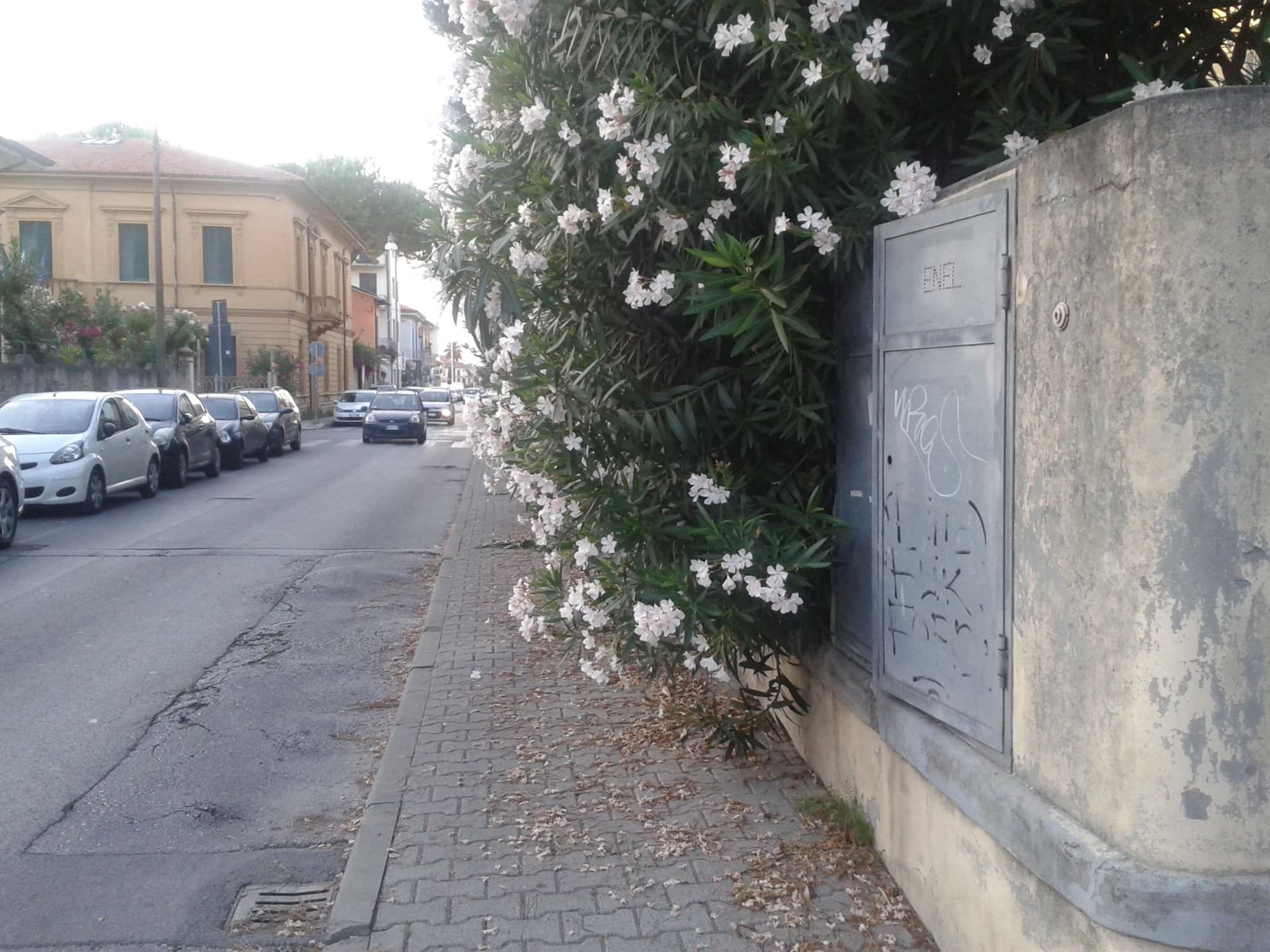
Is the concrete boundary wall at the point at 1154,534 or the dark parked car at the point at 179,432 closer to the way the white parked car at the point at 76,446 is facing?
the concrete boundary wall

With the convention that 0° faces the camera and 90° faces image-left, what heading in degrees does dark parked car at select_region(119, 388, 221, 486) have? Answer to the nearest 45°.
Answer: approximately 45°

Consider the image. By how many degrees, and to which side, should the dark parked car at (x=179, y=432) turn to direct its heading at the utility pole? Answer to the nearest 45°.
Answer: approximately 135° to its right

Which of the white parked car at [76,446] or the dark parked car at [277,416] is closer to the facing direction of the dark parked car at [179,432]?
the white parked car

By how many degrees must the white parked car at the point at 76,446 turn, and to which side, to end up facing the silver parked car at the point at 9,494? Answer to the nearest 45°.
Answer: approximately 45° to its left

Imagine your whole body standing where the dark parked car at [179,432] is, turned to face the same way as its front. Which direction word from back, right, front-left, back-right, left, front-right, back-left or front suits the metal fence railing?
back-right

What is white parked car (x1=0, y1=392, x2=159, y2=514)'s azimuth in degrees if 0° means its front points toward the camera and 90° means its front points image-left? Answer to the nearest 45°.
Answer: approximately 45°

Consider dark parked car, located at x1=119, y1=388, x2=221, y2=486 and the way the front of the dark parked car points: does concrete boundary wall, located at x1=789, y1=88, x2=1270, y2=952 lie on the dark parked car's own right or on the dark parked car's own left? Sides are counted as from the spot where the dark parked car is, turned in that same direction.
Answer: on the dark parked car's own left

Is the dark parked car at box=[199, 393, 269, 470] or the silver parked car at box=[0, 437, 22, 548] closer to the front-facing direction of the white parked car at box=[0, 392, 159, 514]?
the silver parked car

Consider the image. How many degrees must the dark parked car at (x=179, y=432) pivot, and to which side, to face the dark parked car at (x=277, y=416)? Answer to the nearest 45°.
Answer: approximately 135° to its right

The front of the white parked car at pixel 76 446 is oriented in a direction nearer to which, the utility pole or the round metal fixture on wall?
the round metal fixture on wall
